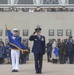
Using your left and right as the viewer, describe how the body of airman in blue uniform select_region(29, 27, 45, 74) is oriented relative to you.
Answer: facing the viewer

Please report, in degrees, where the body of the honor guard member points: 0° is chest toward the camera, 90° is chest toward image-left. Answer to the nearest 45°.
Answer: approximately 0°

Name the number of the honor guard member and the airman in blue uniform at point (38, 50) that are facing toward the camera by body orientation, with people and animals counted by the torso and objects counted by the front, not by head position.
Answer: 2

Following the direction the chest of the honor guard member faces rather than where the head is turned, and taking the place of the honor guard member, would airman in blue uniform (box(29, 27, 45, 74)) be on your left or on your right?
on your left

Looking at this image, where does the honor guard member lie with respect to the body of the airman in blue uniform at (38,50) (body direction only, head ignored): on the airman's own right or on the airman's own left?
on the airman's own right
